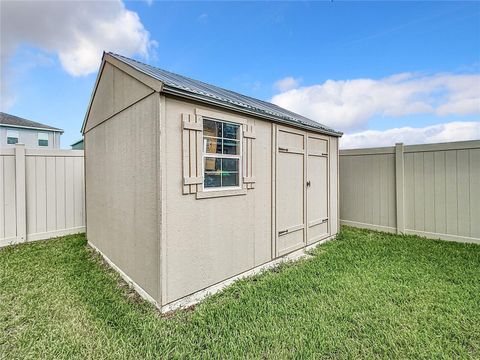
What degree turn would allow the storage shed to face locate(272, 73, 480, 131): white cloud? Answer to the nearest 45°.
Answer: approximately 90° to its left

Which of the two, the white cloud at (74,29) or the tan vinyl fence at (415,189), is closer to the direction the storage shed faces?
the tan vinyl fence

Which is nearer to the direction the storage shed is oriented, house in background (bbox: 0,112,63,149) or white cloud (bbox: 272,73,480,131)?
the white cloud

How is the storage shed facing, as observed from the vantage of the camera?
facing the viewer and to the right of the viewer

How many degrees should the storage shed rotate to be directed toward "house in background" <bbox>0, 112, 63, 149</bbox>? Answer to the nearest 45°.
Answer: approximately 180°

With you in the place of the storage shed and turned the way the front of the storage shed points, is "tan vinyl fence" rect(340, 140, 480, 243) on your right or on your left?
on your left

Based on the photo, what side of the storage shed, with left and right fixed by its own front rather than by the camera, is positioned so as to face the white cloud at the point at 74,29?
back

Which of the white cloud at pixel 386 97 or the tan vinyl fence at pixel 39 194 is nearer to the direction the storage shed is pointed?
the white cloud

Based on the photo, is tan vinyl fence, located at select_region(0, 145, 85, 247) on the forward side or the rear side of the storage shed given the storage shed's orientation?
on the rear side

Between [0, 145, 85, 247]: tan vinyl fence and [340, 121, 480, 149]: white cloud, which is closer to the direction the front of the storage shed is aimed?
the white cloud

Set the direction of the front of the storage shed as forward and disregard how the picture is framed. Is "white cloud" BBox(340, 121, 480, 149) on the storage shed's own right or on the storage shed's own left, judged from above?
on the storage shed's own left
